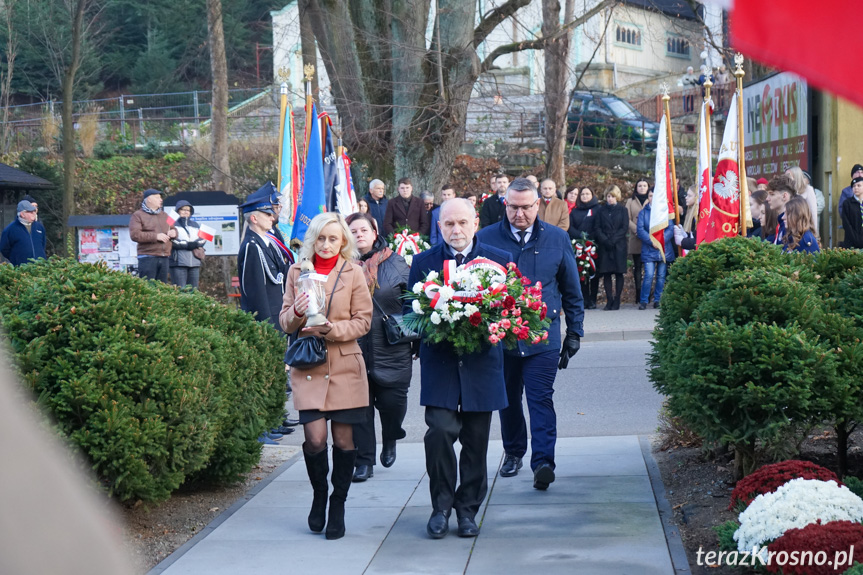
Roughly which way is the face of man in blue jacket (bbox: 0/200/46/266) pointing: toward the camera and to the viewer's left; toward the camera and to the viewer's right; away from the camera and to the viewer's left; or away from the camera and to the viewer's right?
toward the camera and to the viewer's right

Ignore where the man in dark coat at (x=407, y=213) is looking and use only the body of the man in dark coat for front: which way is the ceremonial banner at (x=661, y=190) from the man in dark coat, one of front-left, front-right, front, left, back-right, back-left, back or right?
front-left

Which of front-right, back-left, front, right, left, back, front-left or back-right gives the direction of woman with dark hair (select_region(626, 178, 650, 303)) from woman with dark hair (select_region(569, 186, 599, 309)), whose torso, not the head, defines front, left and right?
left

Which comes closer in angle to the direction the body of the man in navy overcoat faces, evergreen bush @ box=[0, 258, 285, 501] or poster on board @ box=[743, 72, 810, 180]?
the evergreen bush

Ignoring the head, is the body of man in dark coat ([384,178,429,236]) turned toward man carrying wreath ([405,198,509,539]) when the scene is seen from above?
yes

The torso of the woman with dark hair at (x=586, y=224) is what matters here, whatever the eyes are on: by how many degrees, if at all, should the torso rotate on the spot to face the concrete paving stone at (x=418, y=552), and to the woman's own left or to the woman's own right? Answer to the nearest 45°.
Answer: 0° — they already face it

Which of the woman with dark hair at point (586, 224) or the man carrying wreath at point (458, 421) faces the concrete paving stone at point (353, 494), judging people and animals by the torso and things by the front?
the woman with dark hair

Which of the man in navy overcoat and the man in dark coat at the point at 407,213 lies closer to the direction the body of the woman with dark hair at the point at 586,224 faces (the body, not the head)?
the man in navy overcoat

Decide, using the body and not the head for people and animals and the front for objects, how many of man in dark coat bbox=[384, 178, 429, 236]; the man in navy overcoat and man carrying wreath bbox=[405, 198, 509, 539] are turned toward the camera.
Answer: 3

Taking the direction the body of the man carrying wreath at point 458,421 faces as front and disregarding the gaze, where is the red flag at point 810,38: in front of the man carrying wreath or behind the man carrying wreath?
in front

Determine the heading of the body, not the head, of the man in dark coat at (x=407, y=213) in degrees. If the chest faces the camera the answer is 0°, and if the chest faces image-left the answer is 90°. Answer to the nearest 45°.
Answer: approximately 0°

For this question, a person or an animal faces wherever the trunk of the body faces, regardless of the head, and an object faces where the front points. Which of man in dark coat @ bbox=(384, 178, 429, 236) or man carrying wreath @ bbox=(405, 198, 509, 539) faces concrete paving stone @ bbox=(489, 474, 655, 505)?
the man in dark coat

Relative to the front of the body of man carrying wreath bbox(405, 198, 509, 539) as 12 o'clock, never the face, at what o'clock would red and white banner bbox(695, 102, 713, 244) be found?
The red and white banner is roughly at 7 o'clock from the man carrying wreath.
